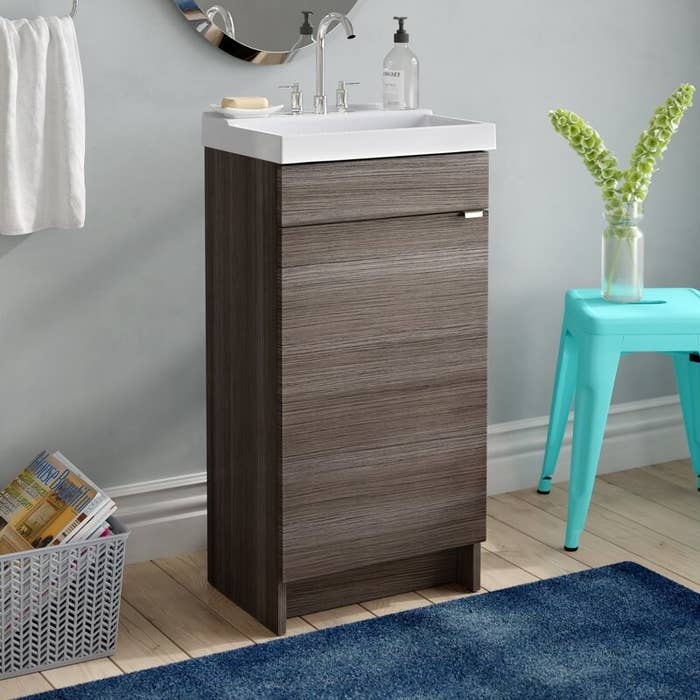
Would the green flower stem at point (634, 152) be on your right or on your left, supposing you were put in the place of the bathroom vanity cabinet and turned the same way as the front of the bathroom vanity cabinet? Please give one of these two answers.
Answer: on your left

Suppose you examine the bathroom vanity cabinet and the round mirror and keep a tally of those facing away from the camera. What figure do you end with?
0

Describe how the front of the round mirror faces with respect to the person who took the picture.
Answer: facing the viewer and to the right of the viewer

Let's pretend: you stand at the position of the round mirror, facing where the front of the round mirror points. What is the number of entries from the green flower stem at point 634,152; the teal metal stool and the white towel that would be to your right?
1

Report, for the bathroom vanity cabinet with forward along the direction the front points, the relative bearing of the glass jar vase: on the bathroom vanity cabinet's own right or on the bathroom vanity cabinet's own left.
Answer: on the bathroom vanity cabinet's own left

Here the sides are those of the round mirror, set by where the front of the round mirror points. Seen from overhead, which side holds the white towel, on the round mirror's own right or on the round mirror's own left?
on the round mirror's own right

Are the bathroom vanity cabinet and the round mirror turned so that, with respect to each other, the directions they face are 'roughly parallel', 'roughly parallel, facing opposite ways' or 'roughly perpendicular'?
roughly parallel
